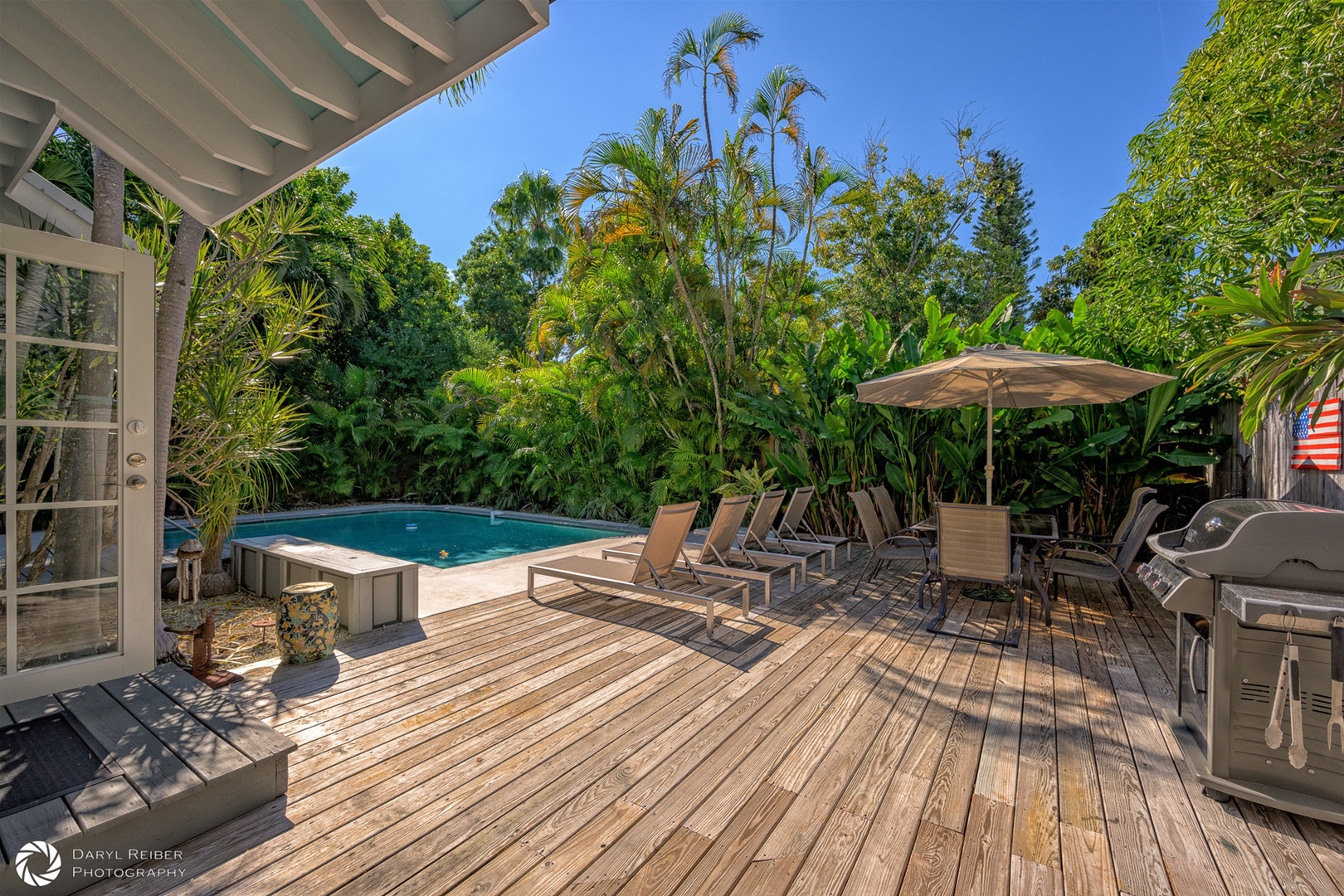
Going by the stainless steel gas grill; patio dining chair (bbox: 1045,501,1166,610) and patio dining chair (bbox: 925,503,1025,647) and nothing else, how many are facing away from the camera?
1

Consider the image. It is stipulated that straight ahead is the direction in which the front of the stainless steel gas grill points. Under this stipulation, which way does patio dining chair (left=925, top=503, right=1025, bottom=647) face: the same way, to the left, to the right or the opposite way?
to the right

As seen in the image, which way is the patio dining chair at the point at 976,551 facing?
away from the camera

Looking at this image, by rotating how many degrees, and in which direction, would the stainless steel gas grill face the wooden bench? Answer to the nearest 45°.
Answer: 0° — it already faces it

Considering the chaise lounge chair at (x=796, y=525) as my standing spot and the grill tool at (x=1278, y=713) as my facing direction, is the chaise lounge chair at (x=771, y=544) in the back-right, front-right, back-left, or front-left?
front-right

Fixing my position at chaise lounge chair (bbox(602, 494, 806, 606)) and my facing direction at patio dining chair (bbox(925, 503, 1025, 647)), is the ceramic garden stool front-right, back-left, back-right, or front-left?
back-right

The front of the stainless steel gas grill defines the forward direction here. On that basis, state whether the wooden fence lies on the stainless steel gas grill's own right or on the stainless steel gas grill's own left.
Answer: on the stainless steel gas grill's own right

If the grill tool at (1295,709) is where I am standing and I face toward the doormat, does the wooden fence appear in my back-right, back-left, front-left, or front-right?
back-right

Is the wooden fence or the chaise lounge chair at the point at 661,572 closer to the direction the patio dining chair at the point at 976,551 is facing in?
the wooden fence

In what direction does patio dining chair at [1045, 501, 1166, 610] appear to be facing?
to the viewer's left

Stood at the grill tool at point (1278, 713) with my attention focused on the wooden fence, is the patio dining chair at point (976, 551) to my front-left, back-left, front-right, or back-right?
front-left

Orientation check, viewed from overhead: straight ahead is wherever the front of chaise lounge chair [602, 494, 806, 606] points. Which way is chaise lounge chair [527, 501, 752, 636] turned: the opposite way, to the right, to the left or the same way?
the same way

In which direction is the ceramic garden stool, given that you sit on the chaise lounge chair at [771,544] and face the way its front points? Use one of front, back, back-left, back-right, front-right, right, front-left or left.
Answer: left

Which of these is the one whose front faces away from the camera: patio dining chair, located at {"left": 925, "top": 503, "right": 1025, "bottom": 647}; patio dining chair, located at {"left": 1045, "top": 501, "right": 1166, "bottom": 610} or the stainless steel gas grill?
patio dining chair, located at {"left": 925, "top": 503, "right": 1025, "bottom": 647}

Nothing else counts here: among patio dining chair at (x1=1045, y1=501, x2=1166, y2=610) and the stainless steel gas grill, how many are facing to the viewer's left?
2
